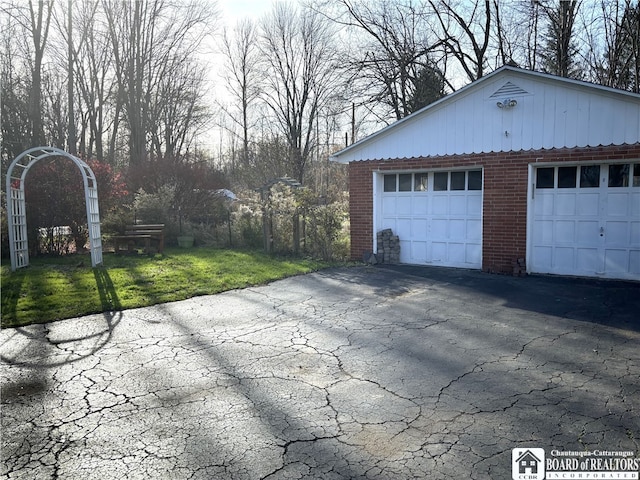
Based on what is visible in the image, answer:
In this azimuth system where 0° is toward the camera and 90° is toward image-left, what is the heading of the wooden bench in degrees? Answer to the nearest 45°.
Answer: approximately 45°

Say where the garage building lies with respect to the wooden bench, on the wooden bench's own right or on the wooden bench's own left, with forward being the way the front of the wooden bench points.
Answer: on the wooden bench's own left

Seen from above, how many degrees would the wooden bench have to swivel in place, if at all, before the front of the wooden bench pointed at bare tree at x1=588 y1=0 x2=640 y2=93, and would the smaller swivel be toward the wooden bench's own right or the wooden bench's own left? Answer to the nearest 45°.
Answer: approximately 135° to the wooden bench's own left

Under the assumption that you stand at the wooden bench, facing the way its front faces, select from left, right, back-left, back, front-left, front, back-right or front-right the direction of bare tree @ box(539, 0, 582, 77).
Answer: back-left

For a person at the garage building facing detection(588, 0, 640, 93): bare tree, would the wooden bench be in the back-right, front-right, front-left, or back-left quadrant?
back-left
